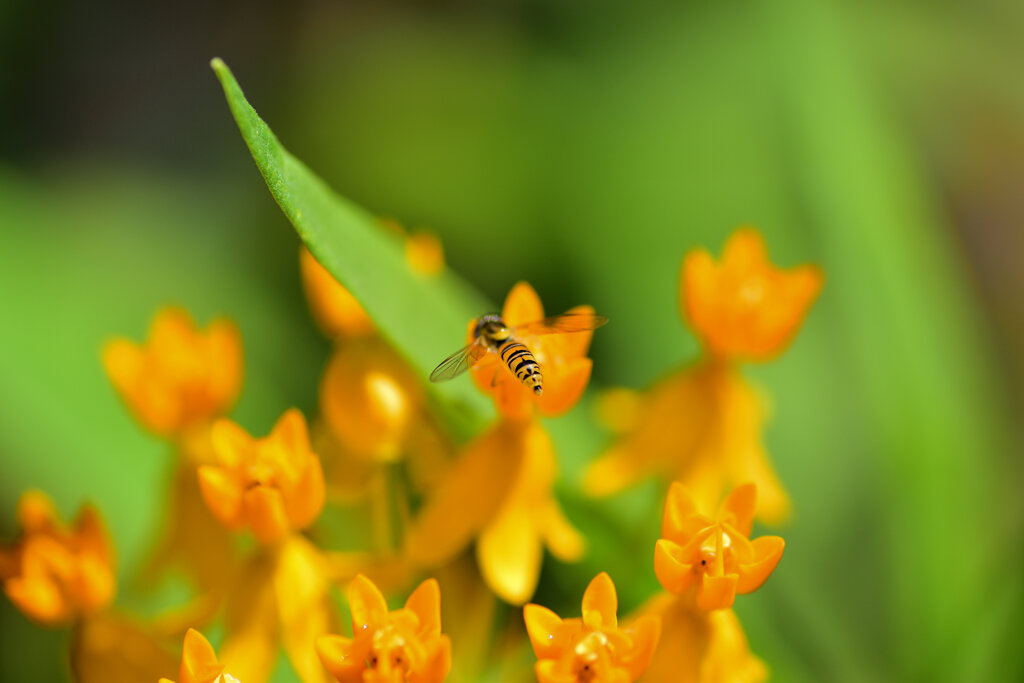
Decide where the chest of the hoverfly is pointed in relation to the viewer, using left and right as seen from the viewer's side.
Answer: facing away from the viewer and to the left of the viewer
